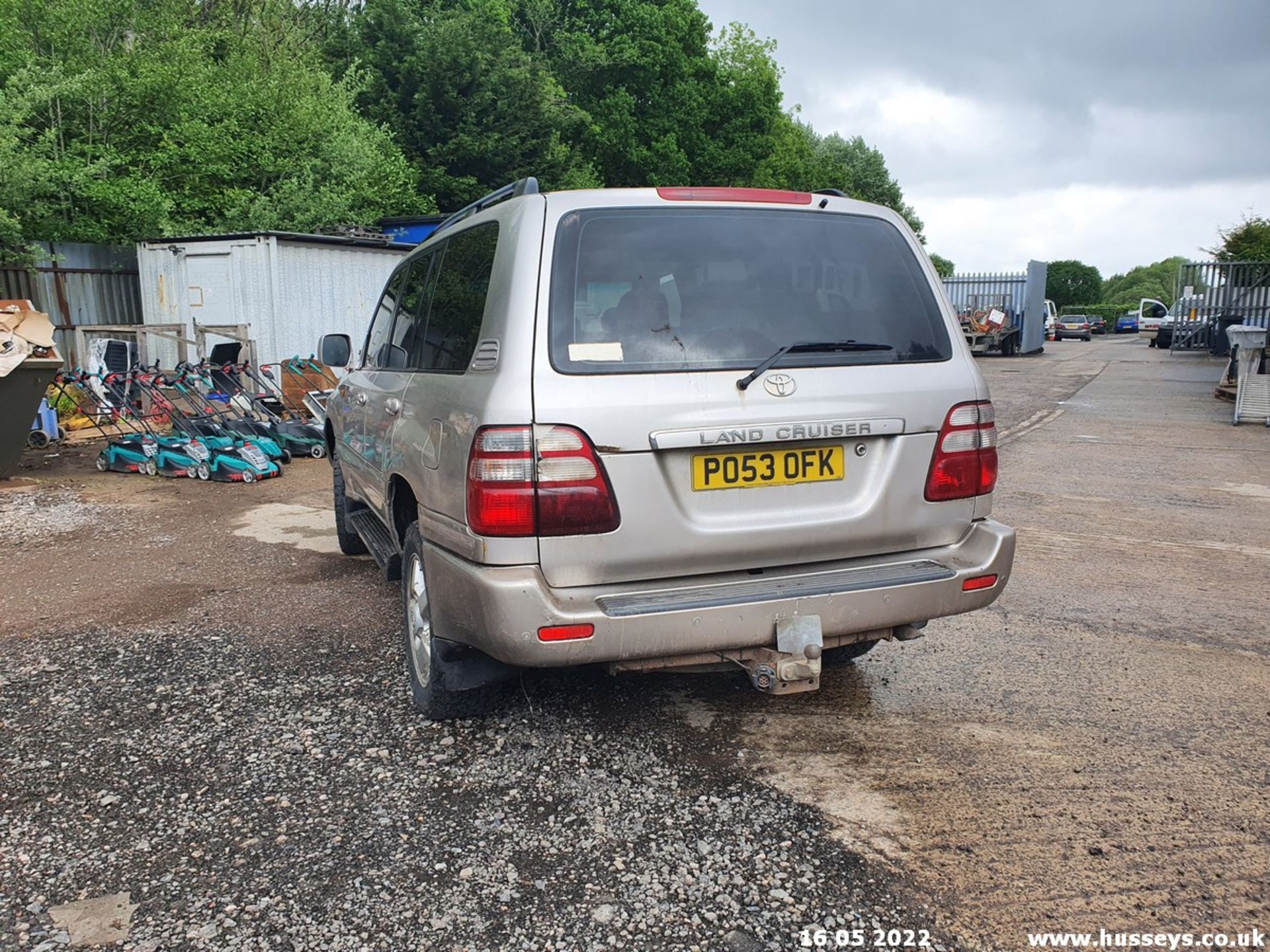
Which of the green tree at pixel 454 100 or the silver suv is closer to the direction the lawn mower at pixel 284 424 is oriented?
the silver suv

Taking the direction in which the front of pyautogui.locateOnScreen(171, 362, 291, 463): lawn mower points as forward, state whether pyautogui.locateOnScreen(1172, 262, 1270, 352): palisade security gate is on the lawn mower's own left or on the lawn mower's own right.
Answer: on the lawn mower's own left

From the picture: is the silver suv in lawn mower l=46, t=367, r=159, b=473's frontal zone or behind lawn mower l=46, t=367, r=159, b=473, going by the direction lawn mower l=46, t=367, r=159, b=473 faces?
frontal zone

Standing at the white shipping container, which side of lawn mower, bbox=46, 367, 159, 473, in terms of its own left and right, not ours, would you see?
left

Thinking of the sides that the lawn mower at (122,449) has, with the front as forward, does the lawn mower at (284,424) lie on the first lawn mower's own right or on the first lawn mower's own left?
on the first lawn mower's own left

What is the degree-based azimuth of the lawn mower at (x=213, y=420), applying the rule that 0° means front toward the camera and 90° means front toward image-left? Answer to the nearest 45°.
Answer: approximately 315°

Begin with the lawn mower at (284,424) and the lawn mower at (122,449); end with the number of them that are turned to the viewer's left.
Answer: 0

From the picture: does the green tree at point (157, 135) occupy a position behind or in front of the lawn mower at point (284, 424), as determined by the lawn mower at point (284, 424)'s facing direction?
behind

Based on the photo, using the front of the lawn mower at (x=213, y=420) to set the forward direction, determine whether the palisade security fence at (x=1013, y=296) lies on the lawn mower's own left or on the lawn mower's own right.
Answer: on the lawn mower's own left

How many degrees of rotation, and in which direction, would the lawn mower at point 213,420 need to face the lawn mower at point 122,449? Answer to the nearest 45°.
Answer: approximately 90° to its right

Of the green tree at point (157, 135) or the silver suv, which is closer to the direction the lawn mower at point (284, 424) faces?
the silver suv

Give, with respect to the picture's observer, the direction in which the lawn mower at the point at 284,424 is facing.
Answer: facing the viewer and to the right of the viewer

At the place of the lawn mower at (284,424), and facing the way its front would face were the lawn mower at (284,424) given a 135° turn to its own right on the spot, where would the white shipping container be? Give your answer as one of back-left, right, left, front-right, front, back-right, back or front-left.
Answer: right
